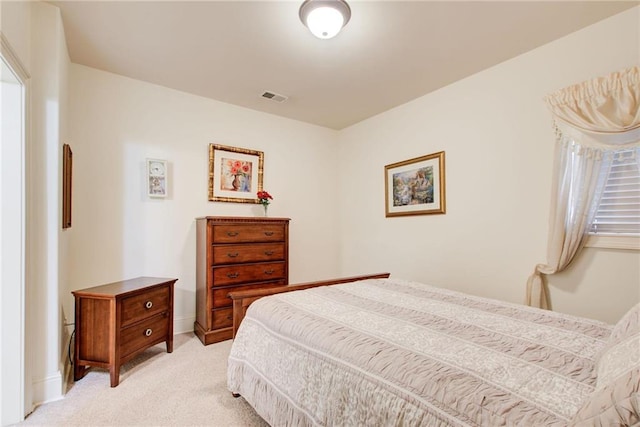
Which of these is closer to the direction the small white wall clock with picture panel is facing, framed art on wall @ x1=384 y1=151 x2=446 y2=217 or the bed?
the bed

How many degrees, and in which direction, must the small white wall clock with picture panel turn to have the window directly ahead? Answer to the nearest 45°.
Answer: approximately 45° to its left

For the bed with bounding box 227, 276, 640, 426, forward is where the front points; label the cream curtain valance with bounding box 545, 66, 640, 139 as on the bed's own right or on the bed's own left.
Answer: on the bed's own right

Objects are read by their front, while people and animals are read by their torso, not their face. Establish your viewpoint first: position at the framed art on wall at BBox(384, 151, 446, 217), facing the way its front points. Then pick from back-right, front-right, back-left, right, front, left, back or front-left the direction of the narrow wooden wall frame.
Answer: front

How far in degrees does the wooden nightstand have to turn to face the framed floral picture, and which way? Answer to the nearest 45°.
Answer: approximately 90° to its left

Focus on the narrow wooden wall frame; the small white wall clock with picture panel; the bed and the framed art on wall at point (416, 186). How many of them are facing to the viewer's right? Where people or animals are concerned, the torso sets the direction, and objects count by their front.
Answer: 1

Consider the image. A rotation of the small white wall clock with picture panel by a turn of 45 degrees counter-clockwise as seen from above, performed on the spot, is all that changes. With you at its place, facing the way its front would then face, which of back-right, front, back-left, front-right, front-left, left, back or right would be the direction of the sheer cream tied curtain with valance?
front

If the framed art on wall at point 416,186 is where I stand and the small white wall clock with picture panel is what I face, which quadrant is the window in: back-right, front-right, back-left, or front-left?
back-left

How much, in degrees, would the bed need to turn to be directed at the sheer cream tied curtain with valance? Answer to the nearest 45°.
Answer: approximately 90° to its right

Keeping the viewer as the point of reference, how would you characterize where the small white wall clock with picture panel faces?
facing the viewer

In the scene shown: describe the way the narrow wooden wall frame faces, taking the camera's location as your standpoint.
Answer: facing to the right of the viewer

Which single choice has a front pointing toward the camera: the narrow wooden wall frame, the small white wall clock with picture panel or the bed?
the small white wall clock with picture panel

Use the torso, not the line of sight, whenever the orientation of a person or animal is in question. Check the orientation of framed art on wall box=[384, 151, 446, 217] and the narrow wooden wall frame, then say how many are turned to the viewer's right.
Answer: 1

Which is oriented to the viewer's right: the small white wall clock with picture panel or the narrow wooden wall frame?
the narrow wooden wall frame

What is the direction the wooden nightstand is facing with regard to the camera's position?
facing the viewer and to the right of the viewer

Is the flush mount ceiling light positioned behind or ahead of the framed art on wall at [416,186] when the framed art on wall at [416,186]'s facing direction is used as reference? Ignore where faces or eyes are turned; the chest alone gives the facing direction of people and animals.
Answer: ahead

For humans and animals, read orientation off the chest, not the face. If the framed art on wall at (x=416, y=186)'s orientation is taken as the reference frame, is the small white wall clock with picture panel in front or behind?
in front

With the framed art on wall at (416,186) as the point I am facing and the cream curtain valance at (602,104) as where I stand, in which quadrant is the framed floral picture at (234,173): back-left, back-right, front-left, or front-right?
front-left
